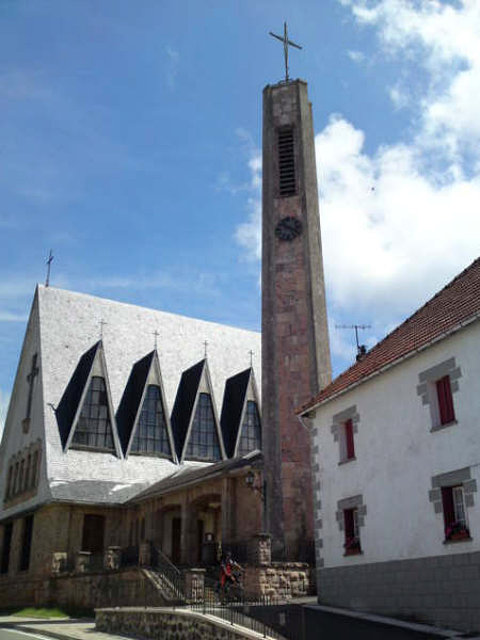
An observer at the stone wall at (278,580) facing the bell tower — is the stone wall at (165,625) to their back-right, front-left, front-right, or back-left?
back-left

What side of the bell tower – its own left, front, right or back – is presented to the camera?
front
